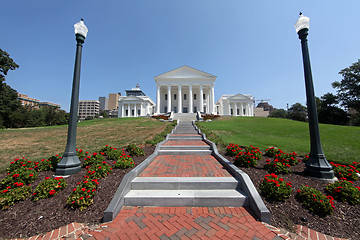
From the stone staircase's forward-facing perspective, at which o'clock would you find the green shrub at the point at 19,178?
The green shrub is roughly at 3 o'clock from the stone staircase.

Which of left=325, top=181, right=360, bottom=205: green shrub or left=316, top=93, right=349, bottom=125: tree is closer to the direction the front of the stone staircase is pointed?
the green shrub

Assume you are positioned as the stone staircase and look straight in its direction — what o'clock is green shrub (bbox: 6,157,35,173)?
The green shrub is roughly at 3 o'clock from the stone staircase.

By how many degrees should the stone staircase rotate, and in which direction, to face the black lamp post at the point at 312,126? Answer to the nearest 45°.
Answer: approximately 90° to its left

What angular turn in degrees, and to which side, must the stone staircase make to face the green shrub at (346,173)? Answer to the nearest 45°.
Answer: approximately 90° to its left

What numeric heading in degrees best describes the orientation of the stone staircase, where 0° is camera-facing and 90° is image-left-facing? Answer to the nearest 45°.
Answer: approximately 0°

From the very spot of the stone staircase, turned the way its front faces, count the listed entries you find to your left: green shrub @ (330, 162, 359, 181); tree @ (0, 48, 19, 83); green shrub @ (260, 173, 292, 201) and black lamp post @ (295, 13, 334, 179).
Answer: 3

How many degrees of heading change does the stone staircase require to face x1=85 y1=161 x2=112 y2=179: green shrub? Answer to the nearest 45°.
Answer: approximately 90° to its right

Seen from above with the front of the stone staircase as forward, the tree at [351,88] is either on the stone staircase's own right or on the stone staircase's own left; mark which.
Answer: on the stone staircase's own left

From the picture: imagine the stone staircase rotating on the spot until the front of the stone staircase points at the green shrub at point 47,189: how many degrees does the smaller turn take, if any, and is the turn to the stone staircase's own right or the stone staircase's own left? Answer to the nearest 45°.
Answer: approximately 90° to the stone staircase's own right
